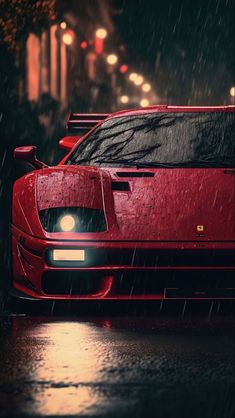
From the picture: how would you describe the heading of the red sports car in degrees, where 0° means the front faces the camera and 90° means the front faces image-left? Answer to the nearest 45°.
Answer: approximately 0°
